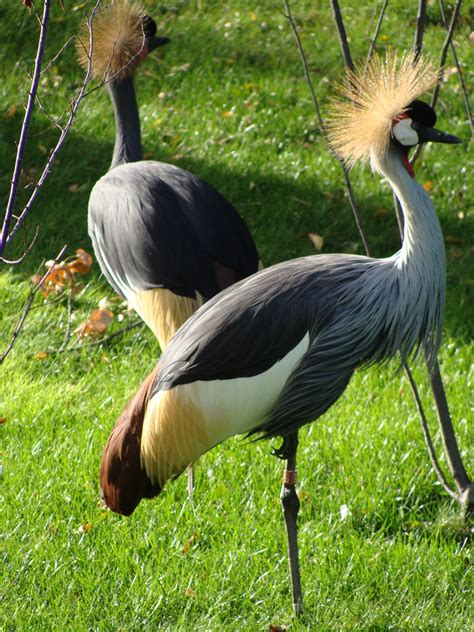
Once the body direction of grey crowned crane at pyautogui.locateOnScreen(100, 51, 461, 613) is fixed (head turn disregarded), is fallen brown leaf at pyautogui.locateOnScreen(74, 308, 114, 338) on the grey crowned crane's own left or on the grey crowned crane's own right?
on the grey crowned crane's own left

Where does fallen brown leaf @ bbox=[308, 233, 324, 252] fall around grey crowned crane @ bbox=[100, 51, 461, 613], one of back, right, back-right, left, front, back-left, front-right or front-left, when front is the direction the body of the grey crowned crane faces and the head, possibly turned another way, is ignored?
left

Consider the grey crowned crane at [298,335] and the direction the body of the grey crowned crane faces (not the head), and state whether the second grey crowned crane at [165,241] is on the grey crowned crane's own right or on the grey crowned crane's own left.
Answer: on the grey crowned crane's own left

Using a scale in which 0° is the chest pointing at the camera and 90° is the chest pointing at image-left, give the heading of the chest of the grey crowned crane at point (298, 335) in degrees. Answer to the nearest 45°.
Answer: approximately 270°

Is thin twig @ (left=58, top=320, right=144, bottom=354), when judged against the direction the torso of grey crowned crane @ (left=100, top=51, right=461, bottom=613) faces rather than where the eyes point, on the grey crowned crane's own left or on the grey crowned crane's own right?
on the grey crowned crane's own left

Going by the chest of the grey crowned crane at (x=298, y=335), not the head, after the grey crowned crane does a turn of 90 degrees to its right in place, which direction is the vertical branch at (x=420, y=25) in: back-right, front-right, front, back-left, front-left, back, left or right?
back-left

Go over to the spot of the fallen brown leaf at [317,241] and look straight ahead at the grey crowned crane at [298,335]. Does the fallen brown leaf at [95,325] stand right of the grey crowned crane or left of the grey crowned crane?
right
